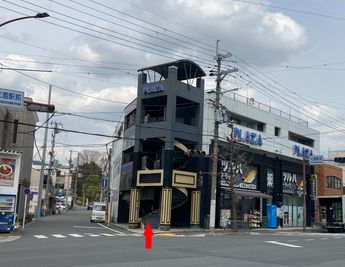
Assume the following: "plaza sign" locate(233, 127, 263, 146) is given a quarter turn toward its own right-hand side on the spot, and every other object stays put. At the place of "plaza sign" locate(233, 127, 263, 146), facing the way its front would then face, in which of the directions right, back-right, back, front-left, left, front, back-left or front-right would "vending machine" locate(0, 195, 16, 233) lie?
front

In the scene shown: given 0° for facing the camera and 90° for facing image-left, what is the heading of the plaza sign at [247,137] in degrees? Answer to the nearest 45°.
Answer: approximately 315°

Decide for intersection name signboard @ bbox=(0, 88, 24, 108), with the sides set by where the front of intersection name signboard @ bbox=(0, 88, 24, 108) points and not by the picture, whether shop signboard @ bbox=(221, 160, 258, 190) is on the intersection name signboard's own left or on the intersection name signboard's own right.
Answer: on the intersection name signboard's own left

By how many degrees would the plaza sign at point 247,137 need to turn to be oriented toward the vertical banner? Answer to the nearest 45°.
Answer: approximately 90° to its right

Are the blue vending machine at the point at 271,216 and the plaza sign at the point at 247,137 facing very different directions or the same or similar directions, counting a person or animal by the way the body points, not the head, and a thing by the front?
same or similar directions

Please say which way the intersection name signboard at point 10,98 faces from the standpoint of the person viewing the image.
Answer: facing the viewer and to the right of the viewer

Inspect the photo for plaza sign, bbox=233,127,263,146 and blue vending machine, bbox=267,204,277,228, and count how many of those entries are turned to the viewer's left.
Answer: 0

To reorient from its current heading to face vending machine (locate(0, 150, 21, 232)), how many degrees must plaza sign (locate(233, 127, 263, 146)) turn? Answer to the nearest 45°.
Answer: approximately 90° to its right

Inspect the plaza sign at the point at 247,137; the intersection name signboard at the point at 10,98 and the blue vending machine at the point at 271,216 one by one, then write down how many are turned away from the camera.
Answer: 0

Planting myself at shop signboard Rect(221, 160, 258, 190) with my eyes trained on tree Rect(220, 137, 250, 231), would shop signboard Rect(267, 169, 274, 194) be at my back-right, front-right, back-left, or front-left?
back-left

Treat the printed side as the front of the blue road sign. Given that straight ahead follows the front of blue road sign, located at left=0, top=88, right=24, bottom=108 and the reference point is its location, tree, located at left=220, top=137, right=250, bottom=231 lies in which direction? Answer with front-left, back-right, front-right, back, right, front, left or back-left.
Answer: left
